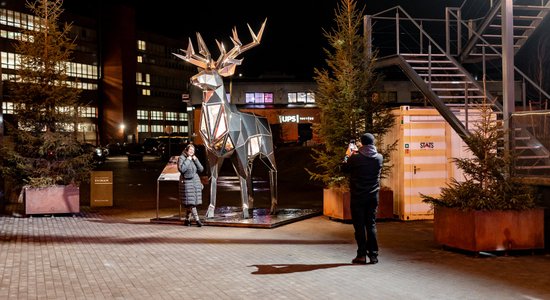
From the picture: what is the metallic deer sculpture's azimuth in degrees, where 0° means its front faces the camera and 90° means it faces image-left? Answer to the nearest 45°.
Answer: approximately 45°

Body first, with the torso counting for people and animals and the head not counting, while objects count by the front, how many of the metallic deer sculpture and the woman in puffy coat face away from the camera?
0

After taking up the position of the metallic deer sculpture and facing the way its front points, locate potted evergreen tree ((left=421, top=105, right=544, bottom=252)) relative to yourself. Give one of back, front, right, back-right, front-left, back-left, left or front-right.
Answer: left

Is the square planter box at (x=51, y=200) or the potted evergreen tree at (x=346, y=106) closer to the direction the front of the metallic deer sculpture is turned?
the square planter box

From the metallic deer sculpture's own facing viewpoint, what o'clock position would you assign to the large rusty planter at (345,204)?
The large rusty planter is roughly at 7 o'clock from the metallic deer sculpture.

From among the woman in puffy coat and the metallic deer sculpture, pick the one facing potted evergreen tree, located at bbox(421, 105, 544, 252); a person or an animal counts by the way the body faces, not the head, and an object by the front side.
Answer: the woman in puffy coat

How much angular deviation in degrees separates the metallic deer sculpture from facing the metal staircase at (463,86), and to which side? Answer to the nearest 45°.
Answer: approximately 135° to its left

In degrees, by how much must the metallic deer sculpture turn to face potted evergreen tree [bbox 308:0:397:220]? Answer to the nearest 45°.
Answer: approximately 135° to its left

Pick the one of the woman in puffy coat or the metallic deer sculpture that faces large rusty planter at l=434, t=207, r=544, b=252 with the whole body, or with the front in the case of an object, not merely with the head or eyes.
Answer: the woman in puffy coat

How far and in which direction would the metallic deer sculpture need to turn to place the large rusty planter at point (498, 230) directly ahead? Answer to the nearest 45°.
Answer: approximately 90° to its left

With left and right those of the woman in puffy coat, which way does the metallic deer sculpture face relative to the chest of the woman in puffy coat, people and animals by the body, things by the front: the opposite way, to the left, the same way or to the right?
to the right

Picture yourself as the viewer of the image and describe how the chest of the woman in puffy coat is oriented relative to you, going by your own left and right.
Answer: facing the viewer and to the right of the viewer

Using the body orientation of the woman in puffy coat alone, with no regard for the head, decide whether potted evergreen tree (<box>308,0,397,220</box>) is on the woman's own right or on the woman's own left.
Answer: on the woman's own left

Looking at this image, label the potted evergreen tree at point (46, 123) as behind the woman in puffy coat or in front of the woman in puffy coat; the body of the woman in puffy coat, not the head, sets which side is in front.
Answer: behind
